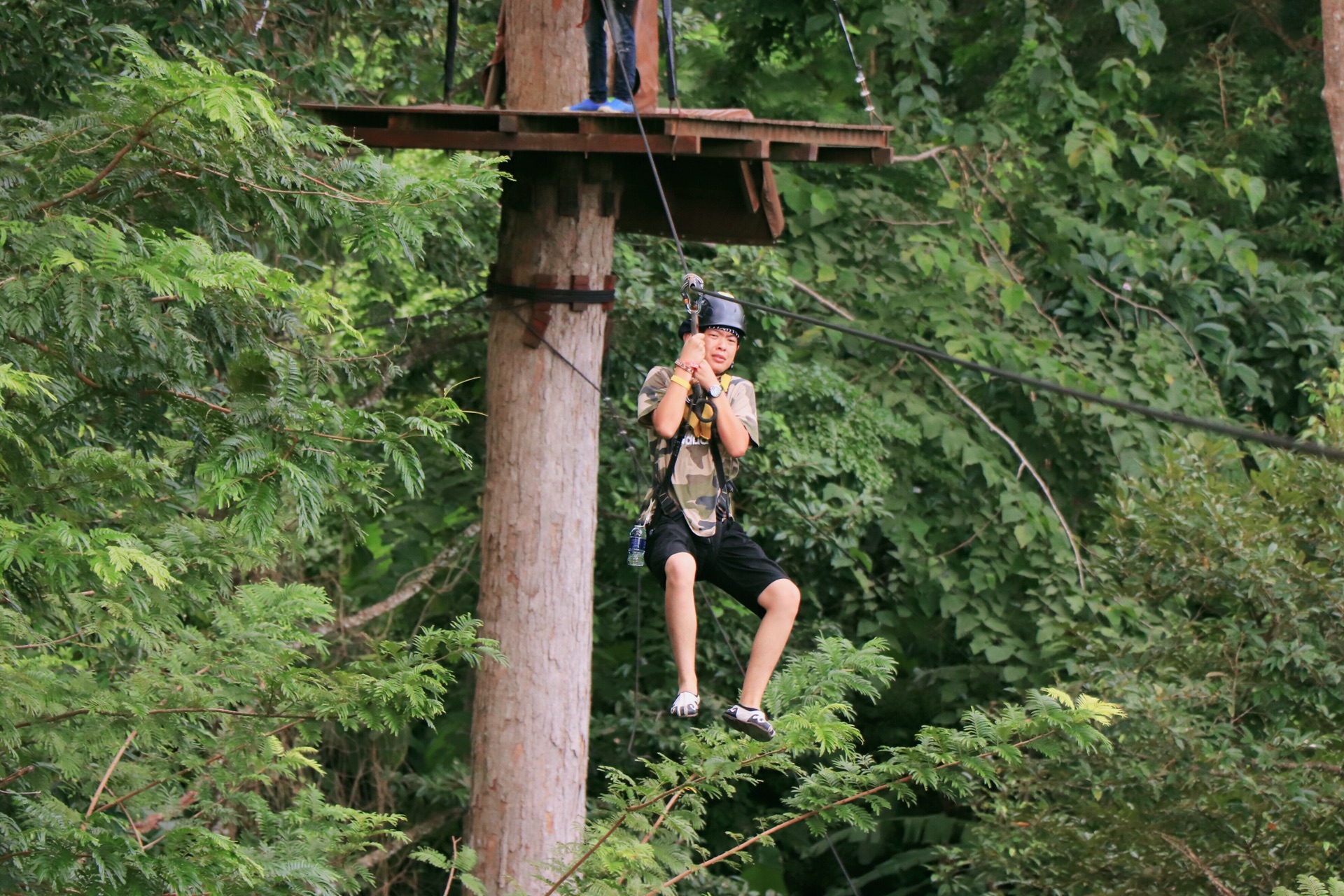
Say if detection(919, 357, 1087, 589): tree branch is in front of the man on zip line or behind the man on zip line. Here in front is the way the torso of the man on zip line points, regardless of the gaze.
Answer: behind

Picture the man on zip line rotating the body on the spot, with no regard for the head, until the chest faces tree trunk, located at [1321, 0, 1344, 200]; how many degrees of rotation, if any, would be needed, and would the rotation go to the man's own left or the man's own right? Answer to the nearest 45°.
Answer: approximately 135° to the man's own left

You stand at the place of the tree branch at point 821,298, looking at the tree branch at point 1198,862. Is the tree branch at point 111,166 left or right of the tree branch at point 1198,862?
right

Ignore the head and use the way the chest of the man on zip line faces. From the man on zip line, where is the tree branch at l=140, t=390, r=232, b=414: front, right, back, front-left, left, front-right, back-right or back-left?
right

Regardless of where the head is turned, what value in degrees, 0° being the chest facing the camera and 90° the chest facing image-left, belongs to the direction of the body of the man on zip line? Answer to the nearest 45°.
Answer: approximately 0°

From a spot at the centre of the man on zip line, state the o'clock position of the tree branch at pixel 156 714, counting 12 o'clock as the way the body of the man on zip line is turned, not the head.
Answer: The tree branch is roughly at 3 o'clock from the man on zip line.

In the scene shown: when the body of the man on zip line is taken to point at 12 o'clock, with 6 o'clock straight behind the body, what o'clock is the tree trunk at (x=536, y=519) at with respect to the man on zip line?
The tree trunk is roughly at 5 o'clock from the man on zip line.

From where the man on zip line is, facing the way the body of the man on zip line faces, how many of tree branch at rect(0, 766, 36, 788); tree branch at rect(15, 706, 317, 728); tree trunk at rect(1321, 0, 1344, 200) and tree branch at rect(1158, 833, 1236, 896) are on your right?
2

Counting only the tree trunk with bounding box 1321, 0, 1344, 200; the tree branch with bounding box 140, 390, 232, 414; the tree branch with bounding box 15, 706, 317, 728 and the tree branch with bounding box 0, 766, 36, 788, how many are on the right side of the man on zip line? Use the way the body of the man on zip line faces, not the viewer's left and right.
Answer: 3

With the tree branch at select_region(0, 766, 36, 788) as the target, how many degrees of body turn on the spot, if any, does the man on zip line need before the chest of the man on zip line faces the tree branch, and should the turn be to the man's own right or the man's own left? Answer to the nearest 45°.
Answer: approximately 90° to the man's own right

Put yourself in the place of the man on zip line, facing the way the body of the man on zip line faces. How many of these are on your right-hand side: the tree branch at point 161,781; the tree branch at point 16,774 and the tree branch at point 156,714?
3

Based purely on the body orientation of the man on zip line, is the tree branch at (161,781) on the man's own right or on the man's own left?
on the man's own right
